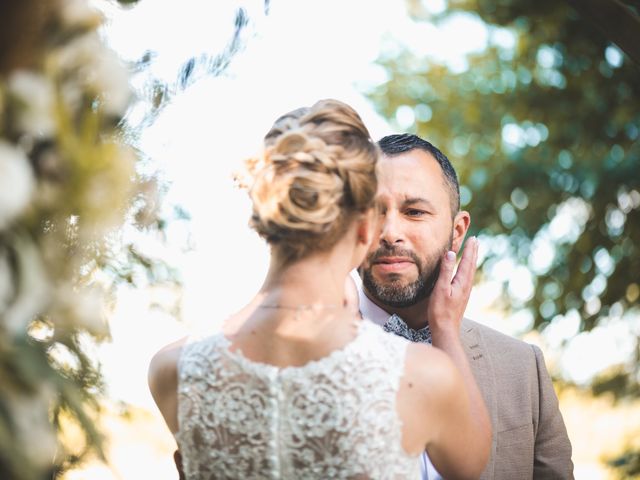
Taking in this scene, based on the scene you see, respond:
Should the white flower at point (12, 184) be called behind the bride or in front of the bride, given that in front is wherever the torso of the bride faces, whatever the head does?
behind

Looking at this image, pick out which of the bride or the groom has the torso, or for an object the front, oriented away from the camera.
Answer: the bride

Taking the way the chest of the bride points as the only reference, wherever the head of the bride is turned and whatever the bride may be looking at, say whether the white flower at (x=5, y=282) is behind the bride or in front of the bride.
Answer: behind

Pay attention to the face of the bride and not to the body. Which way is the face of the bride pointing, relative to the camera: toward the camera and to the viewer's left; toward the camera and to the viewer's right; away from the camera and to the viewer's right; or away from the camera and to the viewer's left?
away from the camera and to the viewer's right

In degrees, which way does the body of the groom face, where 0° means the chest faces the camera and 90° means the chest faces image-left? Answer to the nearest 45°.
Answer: approximately 45°

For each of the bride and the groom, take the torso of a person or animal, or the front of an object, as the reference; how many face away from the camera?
1

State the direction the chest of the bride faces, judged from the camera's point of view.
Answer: away from the camera
